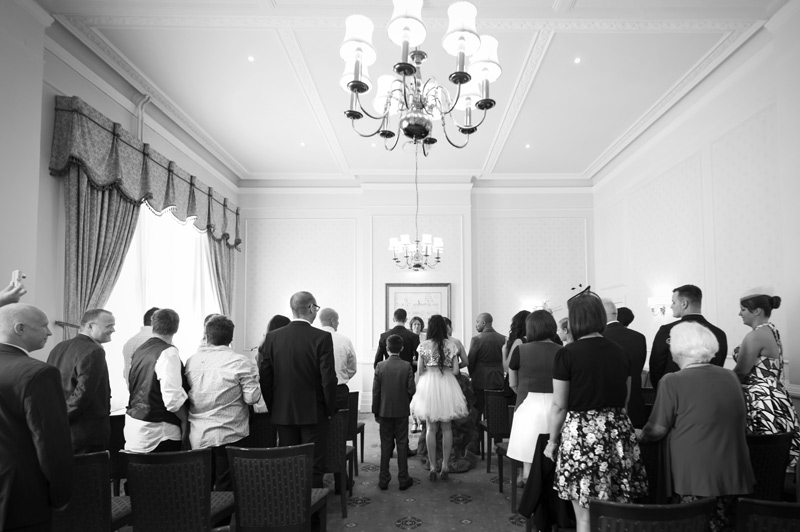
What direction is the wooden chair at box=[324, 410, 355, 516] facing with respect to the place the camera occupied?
facing away from the viewer and to the right of the viewer

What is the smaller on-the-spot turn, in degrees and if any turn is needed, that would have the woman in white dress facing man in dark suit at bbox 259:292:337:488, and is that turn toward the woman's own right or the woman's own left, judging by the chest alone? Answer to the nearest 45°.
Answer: approximately 135° to the woman's own left

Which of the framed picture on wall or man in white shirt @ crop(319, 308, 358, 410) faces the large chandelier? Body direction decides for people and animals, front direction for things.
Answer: the framed picture on wall

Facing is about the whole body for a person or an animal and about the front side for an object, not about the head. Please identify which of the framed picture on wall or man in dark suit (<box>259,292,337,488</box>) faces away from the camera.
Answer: the man in dark suit

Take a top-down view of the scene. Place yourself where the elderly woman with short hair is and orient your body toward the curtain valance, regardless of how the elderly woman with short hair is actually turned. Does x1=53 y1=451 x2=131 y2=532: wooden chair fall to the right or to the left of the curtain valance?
left

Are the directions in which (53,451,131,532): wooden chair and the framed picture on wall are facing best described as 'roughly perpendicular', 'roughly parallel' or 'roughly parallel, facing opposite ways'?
roughly parallel, facing opposite ways

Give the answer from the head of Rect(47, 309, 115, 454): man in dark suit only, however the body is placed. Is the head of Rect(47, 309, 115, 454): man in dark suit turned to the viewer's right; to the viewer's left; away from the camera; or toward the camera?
to the viewer's right

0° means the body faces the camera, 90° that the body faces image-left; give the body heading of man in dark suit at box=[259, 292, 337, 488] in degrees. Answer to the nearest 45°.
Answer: approximately 180°

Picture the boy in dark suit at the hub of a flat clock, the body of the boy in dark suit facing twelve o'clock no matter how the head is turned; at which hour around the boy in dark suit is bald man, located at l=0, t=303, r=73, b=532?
The bald man is roughly at 7 o'clock from the boy in dark suit.

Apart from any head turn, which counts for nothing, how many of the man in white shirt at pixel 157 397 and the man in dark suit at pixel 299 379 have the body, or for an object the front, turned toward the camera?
0

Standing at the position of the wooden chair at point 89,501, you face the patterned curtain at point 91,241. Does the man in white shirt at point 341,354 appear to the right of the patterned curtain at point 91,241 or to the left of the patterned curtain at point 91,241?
right

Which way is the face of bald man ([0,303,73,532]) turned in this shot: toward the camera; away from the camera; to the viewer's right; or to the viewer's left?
to the viewer's right

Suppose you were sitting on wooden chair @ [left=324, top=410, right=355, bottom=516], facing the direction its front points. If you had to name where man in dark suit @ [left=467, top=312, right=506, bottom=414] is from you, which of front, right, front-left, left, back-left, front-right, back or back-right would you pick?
front

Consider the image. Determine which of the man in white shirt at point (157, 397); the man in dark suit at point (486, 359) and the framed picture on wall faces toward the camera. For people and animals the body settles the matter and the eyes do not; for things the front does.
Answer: the framed picture on wall

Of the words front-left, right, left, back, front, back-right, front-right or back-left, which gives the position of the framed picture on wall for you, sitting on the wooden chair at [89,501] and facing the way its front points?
front
